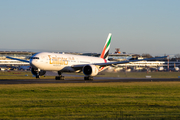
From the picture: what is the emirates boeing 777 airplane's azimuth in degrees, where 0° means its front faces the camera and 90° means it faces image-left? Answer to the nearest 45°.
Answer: approximately 45°
